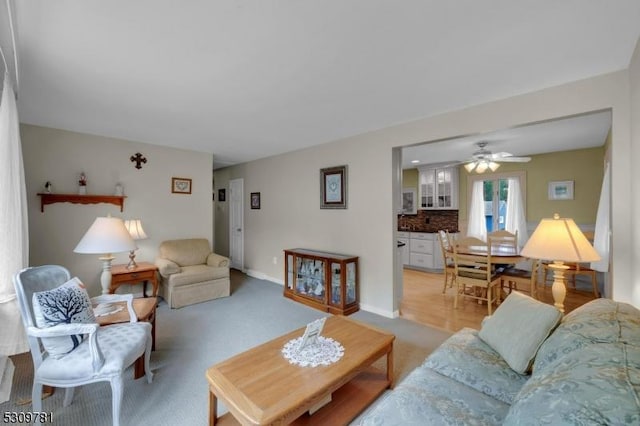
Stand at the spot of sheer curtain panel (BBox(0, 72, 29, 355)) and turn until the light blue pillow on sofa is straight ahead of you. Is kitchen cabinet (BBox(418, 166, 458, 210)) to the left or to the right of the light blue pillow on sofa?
left

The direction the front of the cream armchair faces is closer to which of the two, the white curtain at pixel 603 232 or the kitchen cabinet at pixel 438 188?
the white curtain

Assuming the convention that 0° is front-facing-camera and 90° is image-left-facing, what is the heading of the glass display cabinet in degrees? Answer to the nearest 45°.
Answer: approximately 45°

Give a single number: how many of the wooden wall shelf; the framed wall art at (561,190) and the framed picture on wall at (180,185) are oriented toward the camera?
3

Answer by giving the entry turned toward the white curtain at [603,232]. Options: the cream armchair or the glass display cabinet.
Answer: the cream armchair

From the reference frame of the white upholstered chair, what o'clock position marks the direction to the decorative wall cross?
The decorative wall cross is roughly at 8 o'clock from the white upholstered chair.

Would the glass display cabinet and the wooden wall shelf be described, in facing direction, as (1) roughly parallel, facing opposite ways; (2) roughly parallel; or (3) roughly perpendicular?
roughly perpendicular

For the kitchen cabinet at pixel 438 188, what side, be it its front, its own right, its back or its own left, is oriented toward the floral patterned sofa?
front

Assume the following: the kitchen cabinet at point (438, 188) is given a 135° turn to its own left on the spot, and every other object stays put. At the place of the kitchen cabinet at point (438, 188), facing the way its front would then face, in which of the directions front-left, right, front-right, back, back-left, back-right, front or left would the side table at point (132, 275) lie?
back

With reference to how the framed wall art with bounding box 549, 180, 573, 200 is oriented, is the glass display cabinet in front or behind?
in front

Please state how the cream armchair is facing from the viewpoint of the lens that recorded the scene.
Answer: facing the viewer and to the right of the viewer
